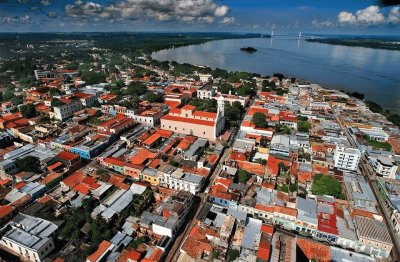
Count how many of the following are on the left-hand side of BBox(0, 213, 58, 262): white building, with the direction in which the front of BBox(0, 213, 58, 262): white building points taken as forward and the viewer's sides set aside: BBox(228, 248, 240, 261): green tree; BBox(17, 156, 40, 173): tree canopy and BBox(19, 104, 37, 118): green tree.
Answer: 1

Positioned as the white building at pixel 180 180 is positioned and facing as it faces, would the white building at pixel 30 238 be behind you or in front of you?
in front

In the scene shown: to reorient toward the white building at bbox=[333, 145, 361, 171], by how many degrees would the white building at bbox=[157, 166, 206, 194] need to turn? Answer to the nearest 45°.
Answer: approximately 135° to its left

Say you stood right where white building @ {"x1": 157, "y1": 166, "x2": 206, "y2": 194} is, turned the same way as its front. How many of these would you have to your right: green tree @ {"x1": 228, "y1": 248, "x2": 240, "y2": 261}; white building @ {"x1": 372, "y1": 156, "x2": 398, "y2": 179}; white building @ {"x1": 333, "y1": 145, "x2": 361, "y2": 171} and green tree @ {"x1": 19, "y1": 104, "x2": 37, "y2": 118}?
1

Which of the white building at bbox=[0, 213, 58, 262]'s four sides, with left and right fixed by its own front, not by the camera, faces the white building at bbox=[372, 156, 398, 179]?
left

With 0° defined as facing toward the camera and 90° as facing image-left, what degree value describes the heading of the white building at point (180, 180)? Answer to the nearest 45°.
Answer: approximately 45°

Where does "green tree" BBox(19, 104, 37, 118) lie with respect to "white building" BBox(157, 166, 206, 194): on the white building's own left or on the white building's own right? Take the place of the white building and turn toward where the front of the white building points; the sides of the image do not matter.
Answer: on the white building's own right

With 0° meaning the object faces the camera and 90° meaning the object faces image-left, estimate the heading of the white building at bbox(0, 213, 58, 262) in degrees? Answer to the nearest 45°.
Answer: approximately 45°
